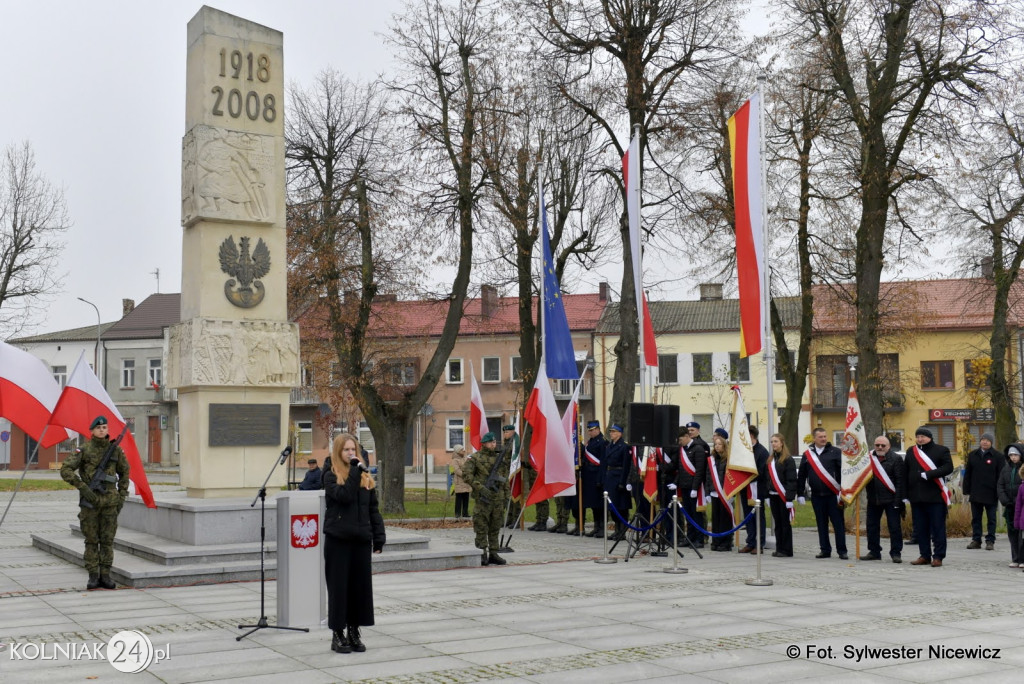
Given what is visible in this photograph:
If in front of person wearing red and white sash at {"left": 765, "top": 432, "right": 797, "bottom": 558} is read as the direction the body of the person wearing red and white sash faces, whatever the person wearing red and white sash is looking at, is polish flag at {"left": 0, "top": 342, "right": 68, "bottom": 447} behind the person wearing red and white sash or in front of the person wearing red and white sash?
in front

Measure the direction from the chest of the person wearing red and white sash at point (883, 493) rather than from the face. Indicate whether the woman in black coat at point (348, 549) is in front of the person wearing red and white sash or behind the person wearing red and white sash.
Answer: in front

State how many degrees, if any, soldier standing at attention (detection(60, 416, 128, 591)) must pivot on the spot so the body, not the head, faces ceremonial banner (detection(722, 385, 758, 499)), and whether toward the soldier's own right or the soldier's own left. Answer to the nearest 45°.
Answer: approximately 90° to the soldier's own left

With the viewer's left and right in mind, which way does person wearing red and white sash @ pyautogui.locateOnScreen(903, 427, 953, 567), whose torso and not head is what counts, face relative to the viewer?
facing the viewer and to the left of the viewer

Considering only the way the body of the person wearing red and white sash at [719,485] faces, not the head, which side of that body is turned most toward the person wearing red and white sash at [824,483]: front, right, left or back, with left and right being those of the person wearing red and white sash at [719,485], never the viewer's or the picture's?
left

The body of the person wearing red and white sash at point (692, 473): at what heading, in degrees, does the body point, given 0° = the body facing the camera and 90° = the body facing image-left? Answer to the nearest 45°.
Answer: approximately 45°

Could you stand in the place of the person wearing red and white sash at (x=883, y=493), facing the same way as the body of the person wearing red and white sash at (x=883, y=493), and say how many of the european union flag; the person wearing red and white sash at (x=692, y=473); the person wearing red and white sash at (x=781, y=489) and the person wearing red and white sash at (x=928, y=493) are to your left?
1

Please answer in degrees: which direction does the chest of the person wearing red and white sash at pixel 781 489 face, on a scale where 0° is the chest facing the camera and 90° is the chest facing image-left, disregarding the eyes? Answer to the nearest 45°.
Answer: approximately 45°

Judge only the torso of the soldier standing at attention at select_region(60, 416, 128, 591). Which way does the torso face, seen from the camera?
toward the camera
